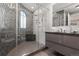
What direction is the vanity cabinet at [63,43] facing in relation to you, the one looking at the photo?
facing the viewer and to the left of the viewer

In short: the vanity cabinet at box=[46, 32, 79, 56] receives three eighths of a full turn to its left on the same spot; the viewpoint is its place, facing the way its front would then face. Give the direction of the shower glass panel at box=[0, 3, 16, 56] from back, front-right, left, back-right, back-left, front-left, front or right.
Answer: back
